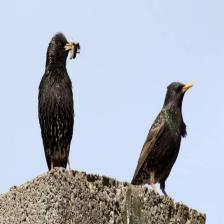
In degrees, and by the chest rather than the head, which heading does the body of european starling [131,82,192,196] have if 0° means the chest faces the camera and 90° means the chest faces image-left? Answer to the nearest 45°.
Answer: approximately 315°
